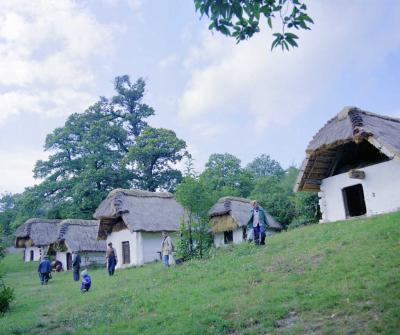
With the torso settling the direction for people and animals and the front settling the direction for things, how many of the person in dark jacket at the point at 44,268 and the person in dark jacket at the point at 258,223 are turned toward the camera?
1

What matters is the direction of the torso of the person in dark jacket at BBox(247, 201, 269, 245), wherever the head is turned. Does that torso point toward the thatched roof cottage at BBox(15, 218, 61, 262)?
no

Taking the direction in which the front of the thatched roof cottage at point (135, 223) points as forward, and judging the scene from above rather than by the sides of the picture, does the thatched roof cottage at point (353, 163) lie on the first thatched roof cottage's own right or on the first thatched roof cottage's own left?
on the first thatched roof cottage's own left

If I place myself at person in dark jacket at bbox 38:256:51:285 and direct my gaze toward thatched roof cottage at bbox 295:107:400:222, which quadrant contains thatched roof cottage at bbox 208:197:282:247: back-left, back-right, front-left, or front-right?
front-left

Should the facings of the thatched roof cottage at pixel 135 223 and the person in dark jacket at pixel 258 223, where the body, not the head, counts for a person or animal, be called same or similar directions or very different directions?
same or similar directions

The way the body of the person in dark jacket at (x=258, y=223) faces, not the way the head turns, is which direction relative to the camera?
toward the camera

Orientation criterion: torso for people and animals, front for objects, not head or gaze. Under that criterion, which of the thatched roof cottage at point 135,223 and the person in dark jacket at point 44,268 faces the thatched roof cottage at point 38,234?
the person in dark jacket

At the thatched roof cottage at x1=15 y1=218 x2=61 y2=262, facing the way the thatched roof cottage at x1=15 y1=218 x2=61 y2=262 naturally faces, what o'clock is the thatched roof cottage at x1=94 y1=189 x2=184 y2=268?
the thatched roof cottage at x1=94 y1=189 x2=184 y2=268 is roughly at 10 o'clock from the thatched roof cottage at x1=15 y1=218 x2=61 y2=262.

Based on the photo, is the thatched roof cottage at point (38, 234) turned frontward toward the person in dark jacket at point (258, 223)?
no

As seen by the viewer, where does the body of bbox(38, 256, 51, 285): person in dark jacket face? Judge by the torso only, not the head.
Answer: away from the camera

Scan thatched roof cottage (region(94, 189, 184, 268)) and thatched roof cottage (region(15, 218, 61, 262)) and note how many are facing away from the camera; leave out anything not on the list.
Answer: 0

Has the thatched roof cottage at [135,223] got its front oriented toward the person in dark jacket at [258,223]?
no

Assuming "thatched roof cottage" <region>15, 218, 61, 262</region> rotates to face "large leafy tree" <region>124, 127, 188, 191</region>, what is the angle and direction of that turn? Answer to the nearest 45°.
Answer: approximately 90° to its left

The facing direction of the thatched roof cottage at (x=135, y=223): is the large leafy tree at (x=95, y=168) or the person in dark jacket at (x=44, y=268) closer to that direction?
the person in dark jacket

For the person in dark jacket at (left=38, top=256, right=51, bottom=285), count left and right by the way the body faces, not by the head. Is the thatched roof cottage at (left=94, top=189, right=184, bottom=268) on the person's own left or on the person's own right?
on the person's own right

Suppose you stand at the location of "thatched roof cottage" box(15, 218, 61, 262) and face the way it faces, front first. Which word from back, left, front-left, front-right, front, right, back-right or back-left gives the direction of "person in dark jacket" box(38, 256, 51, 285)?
front-left
